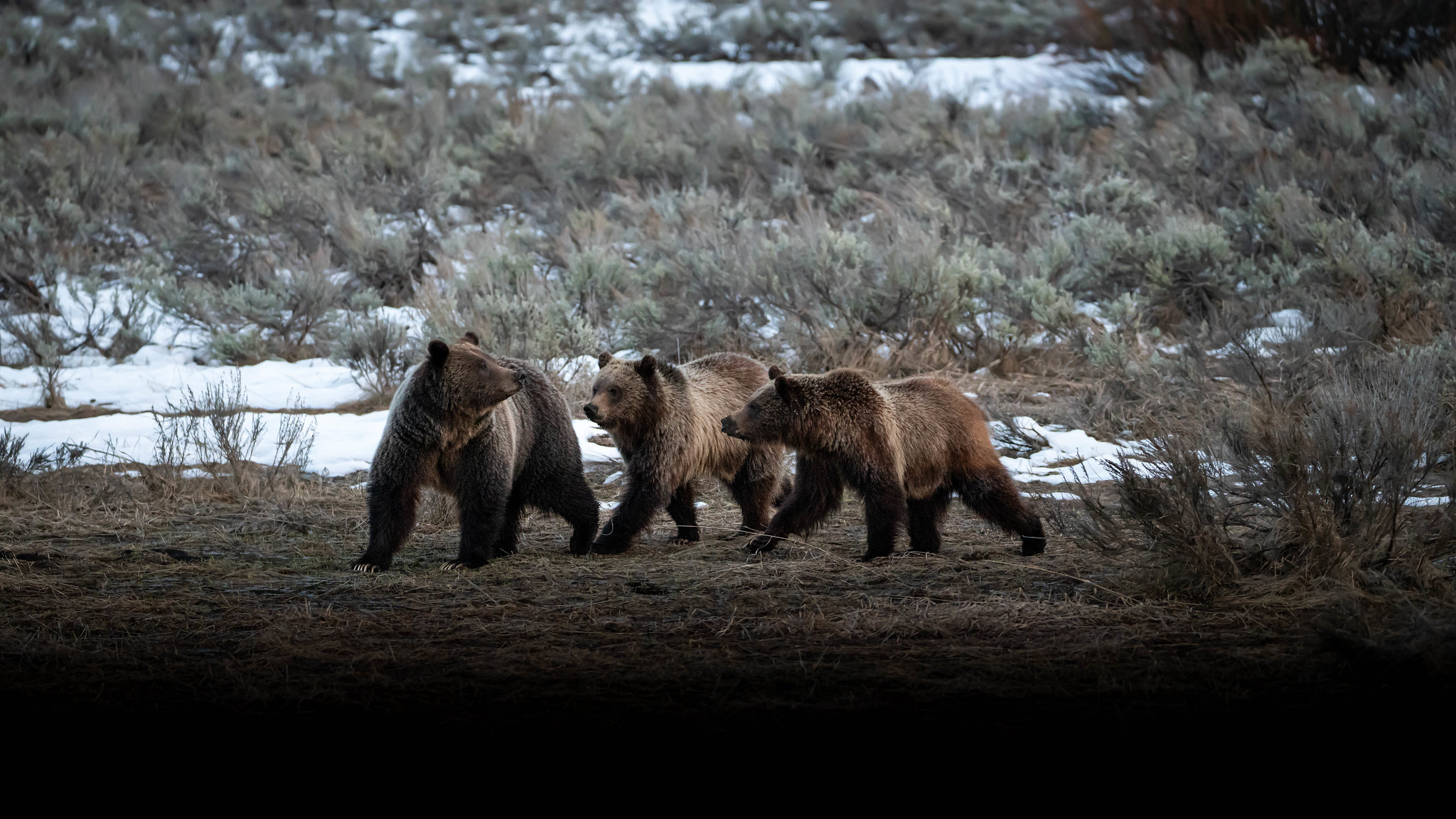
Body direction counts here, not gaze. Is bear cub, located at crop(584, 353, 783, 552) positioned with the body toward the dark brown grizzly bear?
yes

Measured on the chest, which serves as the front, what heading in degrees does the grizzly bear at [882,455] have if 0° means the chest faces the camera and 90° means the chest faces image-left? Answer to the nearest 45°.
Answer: approximately 90°

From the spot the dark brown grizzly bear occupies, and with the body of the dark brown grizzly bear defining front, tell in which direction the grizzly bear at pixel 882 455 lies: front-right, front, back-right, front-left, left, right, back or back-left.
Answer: back-left

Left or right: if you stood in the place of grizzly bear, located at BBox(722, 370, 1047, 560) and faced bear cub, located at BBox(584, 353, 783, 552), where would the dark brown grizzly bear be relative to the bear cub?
left

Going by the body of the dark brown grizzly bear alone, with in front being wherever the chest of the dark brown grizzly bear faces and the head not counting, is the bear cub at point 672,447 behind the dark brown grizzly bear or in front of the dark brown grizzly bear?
behind

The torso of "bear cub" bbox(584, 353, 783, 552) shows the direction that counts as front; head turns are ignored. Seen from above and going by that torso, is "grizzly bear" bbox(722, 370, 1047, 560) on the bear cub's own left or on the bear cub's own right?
on the bear cub's own left

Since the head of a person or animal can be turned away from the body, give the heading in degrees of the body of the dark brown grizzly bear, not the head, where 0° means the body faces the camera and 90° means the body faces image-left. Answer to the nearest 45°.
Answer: approximately 45°

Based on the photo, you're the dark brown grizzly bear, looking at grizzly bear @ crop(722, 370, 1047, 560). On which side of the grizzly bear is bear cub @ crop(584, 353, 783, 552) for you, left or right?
left
